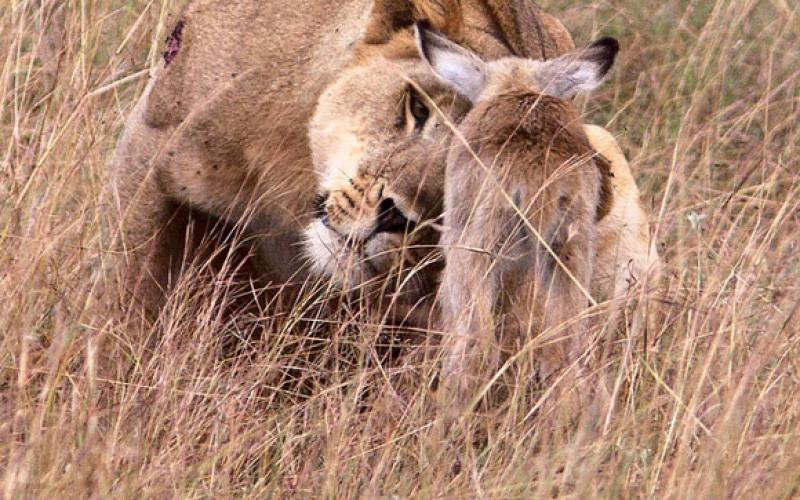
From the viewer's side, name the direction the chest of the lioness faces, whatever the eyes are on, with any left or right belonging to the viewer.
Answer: facing the viewer and to the right of the viewer
